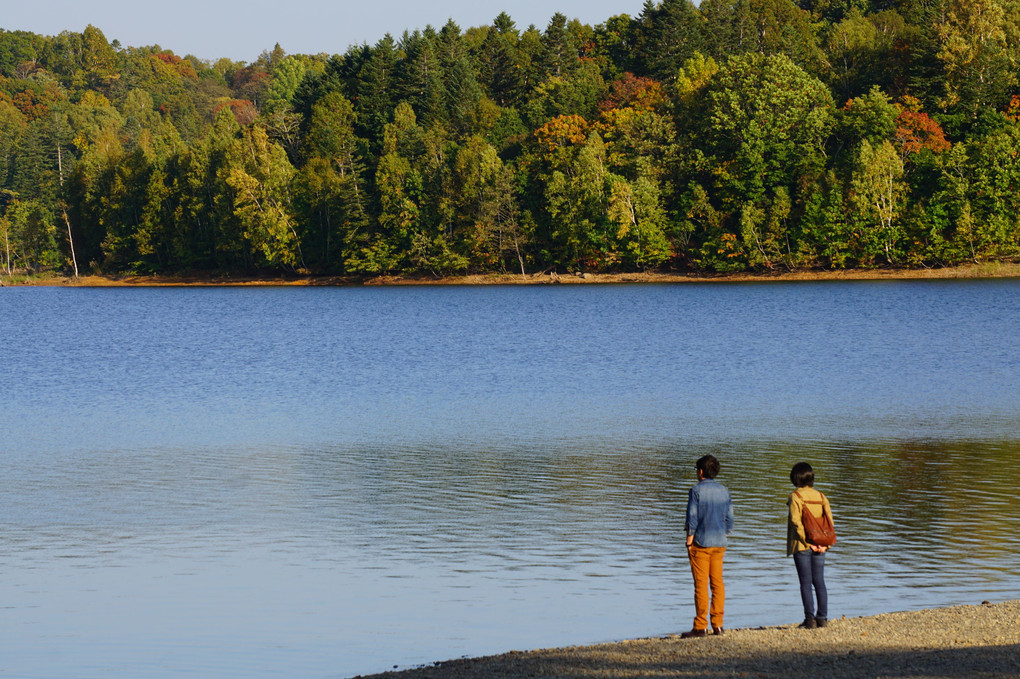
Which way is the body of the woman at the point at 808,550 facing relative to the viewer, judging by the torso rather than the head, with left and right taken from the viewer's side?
facing away from the viewer and to the left of the viewer

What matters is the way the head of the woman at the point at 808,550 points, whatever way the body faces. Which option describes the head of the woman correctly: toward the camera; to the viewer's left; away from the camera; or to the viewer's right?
away from the camera

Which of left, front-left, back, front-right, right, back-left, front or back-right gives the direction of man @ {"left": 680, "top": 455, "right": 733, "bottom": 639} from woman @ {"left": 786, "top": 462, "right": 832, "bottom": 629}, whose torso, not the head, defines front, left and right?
front-left
